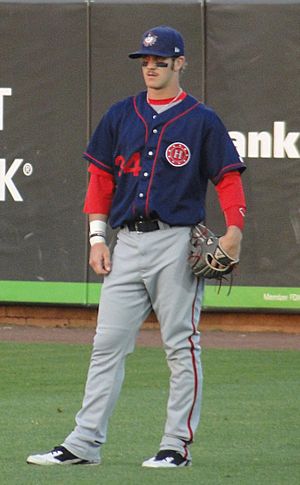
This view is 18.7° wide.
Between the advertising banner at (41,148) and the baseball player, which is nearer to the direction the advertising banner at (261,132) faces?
the baseball player

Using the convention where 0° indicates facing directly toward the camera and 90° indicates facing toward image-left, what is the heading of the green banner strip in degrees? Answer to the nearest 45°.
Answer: approximately 0°

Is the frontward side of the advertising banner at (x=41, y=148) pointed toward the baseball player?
yes

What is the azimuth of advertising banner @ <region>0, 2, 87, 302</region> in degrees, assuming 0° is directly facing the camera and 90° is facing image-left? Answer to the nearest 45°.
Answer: approximately 0°

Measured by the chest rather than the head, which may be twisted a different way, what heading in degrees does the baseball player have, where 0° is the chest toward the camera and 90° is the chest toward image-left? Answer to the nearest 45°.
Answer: approximately 45°

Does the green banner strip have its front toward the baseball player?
yes

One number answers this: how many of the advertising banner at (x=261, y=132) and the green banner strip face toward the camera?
2
